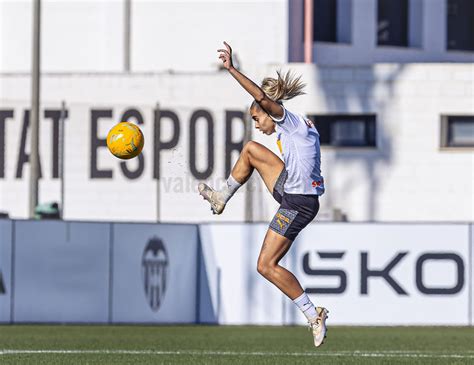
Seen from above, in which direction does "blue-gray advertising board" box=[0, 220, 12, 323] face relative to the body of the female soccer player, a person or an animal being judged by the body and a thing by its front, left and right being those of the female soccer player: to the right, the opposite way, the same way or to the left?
to the left

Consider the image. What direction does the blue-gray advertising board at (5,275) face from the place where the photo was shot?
facing the viewer

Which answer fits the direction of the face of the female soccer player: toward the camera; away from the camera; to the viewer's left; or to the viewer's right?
to the viewer's left

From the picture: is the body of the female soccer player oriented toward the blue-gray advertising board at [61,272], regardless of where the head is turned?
no

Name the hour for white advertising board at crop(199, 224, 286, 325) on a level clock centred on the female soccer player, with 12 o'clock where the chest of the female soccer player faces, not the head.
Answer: The white advertising board is roughly at 3 o'clock from the female soccer player.

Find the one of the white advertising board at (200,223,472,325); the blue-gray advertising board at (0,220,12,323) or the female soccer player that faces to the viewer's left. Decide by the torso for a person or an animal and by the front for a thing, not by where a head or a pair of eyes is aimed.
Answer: the female soccer player

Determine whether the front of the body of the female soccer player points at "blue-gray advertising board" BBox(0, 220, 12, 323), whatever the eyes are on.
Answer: no

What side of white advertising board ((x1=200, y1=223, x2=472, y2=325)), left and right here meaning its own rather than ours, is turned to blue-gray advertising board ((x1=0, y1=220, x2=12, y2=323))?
right

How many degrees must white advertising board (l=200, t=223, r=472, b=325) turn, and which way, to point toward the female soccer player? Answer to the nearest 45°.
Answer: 0° — it already faces them

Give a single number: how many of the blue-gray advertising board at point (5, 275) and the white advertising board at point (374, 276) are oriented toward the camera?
2

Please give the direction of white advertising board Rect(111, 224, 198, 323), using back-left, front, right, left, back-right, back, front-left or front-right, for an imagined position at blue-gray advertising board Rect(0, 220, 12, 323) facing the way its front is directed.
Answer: left

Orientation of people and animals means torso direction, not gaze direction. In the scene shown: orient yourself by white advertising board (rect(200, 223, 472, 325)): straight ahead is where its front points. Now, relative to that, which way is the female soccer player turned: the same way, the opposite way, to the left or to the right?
to the right
